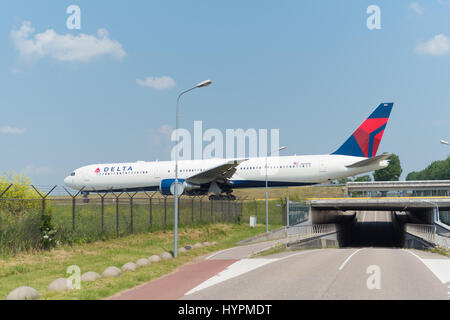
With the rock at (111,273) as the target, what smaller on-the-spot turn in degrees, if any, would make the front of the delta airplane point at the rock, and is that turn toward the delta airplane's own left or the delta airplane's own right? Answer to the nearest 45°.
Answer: approximately 90° to the delta airplane's own left

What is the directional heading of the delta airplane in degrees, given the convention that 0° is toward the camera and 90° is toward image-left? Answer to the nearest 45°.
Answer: approximately 90°

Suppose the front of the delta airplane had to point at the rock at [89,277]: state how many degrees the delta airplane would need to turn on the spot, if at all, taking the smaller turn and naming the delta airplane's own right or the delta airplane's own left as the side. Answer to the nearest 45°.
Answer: approximately 90° to the delta airplane's own left

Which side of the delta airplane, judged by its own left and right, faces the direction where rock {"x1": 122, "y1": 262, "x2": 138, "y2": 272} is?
left
